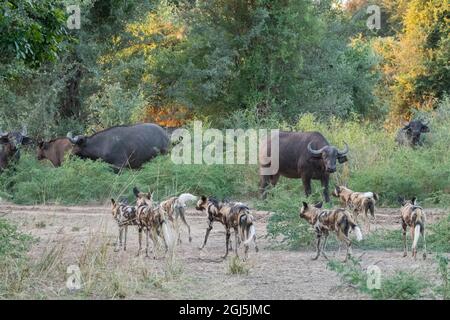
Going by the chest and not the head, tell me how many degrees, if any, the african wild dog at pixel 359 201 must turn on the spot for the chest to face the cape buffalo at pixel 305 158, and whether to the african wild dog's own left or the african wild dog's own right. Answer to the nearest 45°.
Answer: approximately 45° to the african wild dog's own right

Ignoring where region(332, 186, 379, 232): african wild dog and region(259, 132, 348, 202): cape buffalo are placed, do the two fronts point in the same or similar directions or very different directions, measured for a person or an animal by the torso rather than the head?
very different directions

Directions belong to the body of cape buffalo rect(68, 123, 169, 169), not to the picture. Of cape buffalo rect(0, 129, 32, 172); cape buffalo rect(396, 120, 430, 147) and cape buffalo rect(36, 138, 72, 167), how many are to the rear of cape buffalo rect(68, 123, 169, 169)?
1

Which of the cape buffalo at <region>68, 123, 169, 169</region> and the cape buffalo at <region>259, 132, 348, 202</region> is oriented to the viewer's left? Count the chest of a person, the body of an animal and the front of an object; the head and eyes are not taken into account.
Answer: the cape buffalo at <region>68, 123, 169, 169</region>

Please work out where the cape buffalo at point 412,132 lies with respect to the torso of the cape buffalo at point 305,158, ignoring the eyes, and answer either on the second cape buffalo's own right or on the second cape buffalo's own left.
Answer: on the second cape buffalo's own left

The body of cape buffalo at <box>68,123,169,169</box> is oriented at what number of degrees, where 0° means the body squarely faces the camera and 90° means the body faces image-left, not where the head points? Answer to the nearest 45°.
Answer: approximately 90°

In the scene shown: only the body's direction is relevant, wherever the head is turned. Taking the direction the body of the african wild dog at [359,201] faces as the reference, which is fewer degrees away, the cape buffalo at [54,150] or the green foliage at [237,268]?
the cape buffalo

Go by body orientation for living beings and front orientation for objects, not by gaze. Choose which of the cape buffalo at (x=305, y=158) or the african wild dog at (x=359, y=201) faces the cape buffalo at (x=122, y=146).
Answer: the african wild dog

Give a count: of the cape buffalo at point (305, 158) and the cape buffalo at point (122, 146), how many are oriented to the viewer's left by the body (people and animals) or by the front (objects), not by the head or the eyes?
1

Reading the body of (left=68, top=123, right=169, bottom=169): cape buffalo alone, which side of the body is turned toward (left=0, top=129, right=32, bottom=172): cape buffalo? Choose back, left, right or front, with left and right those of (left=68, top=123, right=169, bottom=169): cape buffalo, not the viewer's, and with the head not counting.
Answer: front

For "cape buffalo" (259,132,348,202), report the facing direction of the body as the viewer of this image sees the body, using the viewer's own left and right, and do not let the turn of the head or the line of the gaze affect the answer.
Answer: facing the viewer and to the right of the viewer
